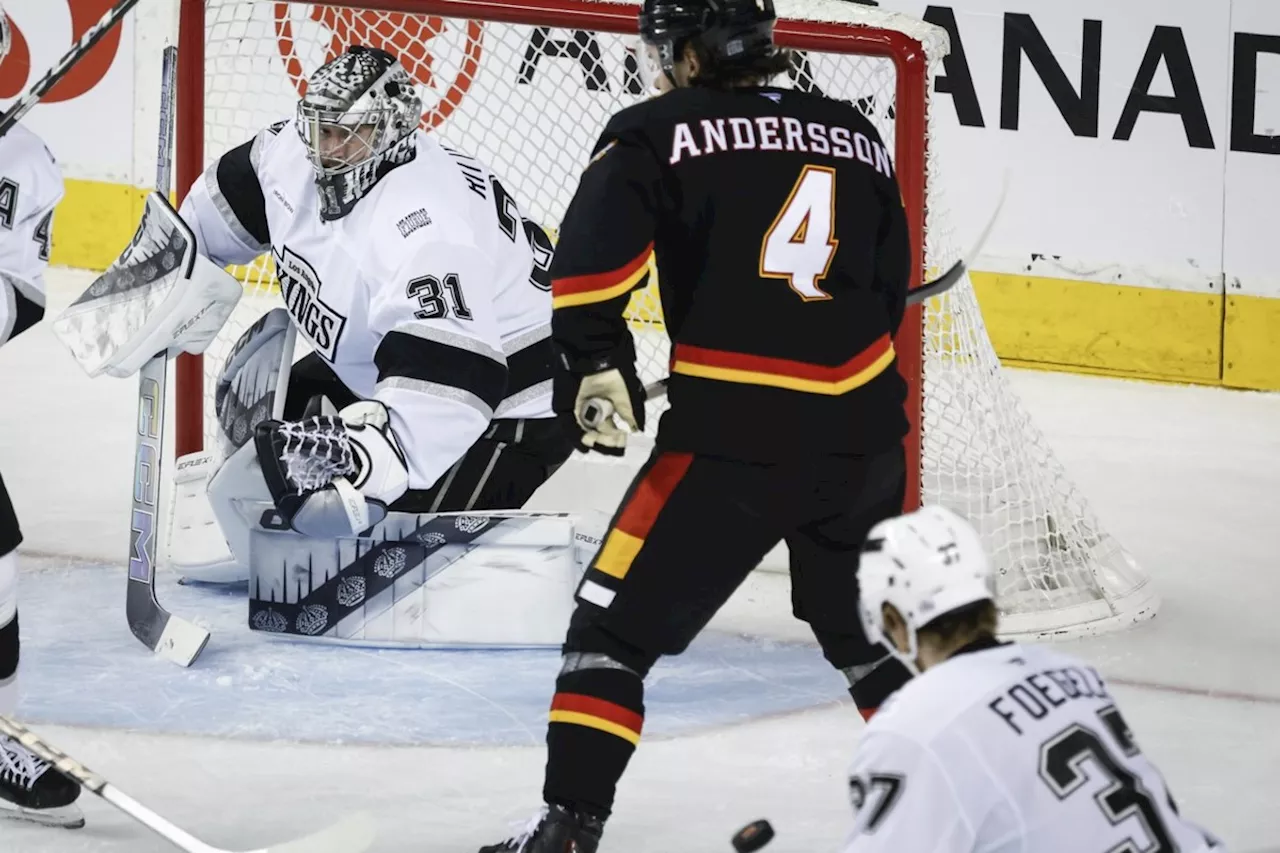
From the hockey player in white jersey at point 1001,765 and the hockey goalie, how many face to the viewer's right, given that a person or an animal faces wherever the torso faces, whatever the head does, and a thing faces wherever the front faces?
0

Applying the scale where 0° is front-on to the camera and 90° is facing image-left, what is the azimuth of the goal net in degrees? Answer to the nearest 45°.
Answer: approximately 45°

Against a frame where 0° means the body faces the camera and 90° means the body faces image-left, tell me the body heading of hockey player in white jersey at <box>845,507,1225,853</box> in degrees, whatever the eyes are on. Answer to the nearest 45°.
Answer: approximately 135°

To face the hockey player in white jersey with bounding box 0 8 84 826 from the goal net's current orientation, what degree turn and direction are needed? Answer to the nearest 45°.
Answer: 0° — it already faces them

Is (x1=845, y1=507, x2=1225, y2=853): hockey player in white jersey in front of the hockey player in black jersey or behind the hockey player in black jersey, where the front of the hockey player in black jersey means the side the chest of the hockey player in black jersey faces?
behind

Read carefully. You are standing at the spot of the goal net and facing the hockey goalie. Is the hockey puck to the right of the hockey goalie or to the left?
left

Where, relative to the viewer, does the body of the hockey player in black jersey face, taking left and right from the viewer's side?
facing away from the viewer and to the left of the viewer

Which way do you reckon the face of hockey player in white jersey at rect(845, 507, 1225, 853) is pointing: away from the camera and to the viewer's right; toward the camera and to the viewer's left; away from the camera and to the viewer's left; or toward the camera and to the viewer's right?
away from the camera and to the viewer's left

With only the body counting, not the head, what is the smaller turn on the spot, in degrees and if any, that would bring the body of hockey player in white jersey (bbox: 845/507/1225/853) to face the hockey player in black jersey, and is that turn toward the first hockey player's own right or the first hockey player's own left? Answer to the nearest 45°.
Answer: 0° — they already face them

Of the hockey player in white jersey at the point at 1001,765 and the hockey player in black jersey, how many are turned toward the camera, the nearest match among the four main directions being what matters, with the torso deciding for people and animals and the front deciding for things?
0
